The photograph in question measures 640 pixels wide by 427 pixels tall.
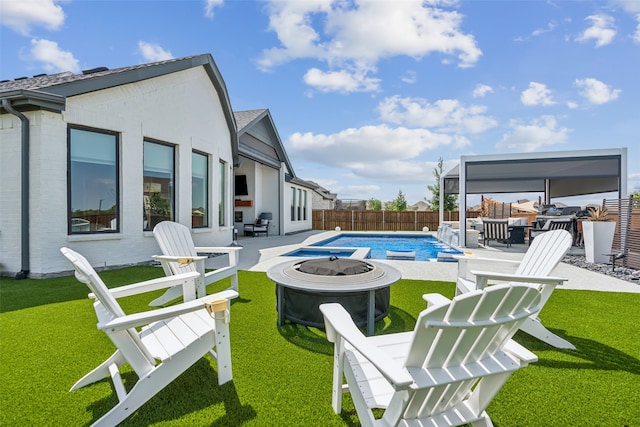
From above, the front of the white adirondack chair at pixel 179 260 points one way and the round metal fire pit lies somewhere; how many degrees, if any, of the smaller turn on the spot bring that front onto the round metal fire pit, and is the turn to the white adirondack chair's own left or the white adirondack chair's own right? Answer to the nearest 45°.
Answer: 0° — it already faces it

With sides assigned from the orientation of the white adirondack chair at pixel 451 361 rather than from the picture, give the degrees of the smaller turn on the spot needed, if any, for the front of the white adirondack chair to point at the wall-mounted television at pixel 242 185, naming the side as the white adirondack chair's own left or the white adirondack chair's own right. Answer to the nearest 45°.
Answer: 0° — it already faces it

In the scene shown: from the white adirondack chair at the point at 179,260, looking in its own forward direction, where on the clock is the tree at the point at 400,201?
The tree is roughly at 9 o'clock from the white adirondack chair.

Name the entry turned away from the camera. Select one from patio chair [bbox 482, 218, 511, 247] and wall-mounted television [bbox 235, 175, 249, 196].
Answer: the patio chair

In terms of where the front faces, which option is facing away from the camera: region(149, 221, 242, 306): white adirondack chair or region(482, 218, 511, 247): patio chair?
the patio chair

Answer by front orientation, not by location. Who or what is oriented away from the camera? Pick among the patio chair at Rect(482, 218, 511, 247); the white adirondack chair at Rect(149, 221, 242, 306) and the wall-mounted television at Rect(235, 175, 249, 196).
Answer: the patio chair

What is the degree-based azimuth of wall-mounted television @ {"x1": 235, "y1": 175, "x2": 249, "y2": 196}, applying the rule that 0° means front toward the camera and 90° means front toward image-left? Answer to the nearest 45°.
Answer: approximately 315°

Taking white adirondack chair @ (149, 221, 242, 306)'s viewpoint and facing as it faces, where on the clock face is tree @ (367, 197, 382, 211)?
The tree is roughly at 9 o'clock from the white adirondack chair.

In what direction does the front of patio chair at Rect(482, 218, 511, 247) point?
away from the camera

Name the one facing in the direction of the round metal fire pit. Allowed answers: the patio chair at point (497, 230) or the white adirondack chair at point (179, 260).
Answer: the white adirondack chair

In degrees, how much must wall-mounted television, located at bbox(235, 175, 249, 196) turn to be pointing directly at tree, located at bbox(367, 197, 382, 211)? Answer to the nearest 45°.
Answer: approximately 90° to its left
